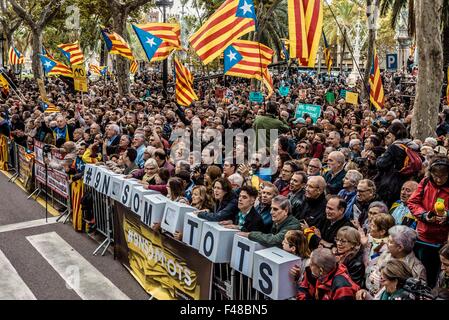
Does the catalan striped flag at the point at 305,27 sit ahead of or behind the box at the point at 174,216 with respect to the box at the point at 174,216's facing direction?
behind

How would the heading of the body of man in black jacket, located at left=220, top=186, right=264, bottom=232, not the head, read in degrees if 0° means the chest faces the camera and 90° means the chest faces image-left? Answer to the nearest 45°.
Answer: approximately 45°

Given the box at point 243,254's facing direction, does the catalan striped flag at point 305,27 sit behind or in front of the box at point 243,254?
behind

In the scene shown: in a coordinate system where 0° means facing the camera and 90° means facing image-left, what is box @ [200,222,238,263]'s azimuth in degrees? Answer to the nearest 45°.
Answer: approximately 45°
